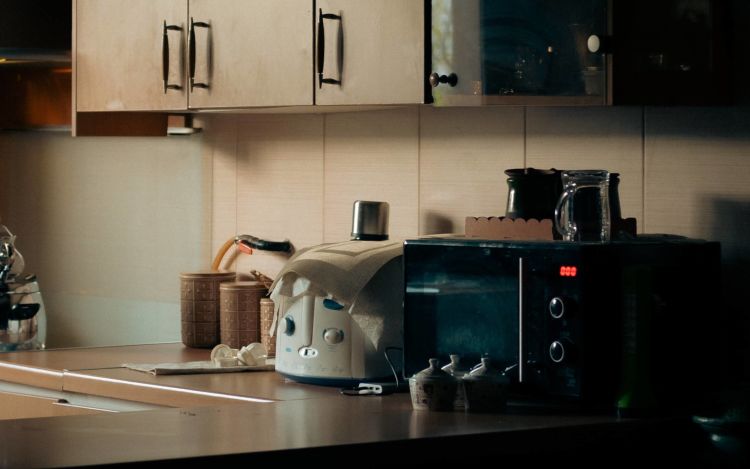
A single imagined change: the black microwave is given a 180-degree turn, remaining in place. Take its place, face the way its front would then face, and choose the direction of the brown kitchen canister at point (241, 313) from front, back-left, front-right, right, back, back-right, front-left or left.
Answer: left

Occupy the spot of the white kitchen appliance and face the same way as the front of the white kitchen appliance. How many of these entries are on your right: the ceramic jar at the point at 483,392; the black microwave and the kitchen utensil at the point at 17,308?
1

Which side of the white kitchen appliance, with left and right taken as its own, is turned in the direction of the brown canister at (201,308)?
right

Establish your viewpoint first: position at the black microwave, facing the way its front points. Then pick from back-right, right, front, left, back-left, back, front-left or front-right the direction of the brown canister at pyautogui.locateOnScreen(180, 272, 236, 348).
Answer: right

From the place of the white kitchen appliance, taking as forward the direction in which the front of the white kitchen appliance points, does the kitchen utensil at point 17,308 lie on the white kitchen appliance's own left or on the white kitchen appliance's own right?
on the white kitchen appliance's own right

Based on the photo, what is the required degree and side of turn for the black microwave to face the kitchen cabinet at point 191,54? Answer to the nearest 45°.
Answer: approximately 90° to its right

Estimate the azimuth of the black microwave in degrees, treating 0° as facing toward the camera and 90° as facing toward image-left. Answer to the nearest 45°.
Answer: approximately 45°

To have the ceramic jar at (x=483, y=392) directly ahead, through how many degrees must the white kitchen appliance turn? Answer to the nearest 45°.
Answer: approximately 90° to its left

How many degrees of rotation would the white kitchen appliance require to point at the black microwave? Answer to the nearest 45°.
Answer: approximately 90° to its left

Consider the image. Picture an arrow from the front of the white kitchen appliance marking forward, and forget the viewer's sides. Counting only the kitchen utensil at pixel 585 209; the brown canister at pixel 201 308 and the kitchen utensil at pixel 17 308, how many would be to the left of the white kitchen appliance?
1

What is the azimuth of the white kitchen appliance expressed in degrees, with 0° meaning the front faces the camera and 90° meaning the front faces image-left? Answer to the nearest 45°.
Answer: approximately 45°

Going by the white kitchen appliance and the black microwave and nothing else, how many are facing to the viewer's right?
0
